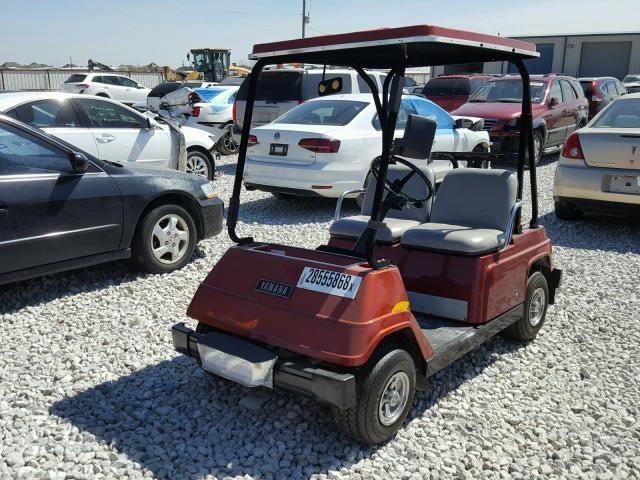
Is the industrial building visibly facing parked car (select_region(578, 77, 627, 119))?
yes

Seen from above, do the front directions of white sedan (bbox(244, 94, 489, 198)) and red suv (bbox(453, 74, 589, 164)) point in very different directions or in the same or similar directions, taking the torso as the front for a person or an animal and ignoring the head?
very different directions

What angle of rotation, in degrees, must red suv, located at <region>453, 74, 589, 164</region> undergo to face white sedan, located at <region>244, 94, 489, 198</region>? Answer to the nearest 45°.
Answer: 0° — it already faces it

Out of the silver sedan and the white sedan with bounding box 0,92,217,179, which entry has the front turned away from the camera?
the silver sedan

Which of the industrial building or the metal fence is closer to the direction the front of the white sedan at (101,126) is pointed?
the industrial building

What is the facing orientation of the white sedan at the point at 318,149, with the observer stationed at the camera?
facing away from the viewer and to the right of the viewer

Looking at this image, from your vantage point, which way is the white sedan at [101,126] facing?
to the viewer's right

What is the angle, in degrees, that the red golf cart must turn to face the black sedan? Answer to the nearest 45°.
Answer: approximately 90° to its right

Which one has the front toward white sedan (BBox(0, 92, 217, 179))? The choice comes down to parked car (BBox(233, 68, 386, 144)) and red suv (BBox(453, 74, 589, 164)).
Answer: the red suv

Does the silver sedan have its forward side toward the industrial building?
yes

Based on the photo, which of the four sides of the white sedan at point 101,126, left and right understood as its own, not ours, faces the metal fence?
left

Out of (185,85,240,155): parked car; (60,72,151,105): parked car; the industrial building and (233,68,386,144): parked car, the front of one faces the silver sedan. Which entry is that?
the industrial building

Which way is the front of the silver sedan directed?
away from the camera
